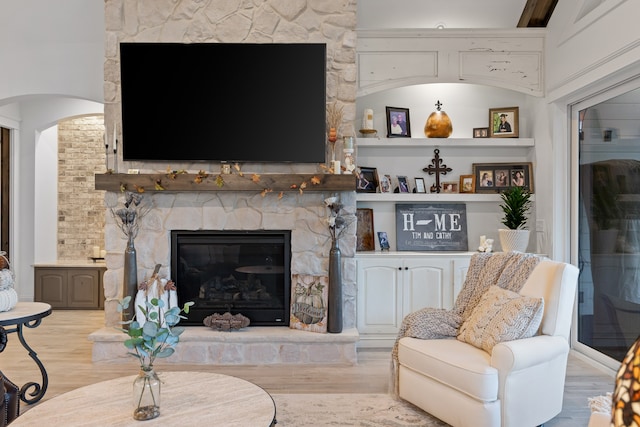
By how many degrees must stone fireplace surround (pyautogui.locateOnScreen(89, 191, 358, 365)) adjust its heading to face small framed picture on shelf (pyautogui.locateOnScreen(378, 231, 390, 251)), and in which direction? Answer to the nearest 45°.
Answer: approximately 90° to its left

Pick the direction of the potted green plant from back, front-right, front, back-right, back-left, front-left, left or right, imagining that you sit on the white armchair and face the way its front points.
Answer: back-right

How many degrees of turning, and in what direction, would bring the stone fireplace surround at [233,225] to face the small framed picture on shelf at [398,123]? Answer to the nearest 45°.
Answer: approximately 90° to its left

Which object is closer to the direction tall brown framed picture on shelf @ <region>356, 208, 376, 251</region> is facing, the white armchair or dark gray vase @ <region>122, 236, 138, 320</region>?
the white armchair

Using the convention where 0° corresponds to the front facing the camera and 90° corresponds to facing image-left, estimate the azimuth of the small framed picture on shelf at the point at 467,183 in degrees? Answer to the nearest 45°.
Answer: approximately 0°

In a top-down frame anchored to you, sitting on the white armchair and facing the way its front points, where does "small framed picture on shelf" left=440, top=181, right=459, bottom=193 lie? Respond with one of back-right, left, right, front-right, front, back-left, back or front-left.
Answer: back-right

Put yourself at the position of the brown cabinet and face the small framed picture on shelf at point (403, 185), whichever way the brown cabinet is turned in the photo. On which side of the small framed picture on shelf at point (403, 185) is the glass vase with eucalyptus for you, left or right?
right

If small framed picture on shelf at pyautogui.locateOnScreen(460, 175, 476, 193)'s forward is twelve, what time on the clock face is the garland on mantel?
The garland on mantel is roughly at 2 o'clock from the small framed picture on shelf.
